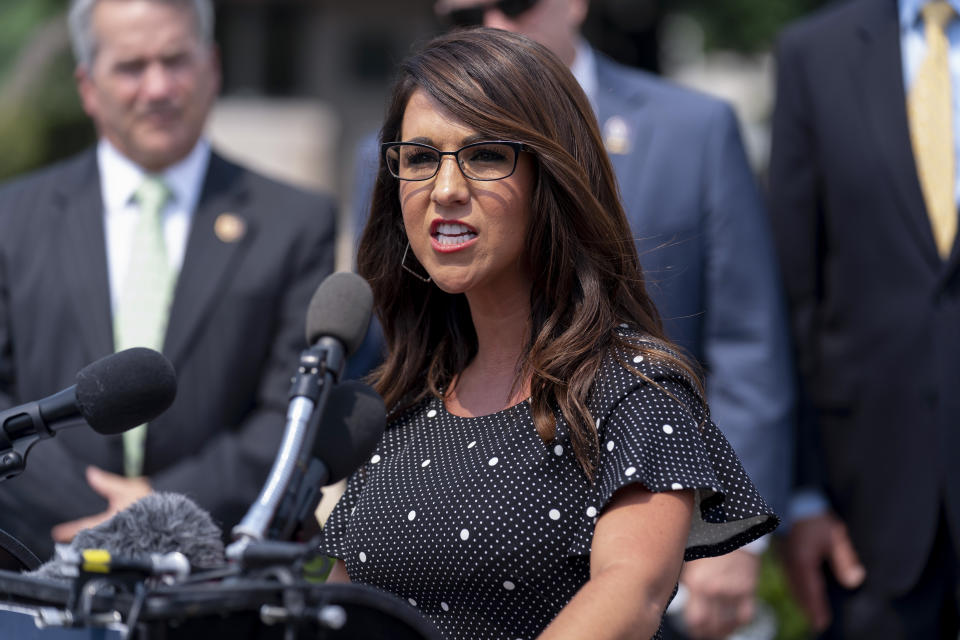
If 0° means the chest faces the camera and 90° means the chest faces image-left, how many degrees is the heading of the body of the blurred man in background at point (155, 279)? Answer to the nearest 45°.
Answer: approximately 0°

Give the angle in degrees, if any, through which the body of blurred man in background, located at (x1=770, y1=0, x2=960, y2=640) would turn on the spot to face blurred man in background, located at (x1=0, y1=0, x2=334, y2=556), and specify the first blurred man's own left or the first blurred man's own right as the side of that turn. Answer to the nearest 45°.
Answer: approximately 90° to the first blurred man's own right

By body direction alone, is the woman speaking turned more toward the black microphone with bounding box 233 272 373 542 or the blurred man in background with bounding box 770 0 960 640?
the black microphone

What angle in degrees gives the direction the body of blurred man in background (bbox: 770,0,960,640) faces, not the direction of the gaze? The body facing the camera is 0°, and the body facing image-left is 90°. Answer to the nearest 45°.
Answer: approximately 0°

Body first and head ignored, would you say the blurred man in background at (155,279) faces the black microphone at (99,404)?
yes

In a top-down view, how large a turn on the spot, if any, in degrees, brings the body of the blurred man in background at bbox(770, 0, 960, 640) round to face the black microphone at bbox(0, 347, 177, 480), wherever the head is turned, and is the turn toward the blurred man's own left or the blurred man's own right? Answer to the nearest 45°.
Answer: approximately 45° to the blurred man's own right

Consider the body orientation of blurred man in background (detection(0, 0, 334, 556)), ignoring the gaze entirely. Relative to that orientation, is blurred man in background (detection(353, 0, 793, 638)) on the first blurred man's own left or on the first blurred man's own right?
on the first blurred man's own left

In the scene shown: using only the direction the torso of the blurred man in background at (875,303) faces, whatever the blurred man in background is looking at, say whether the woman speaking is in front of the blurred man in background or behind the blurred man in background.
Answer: in front

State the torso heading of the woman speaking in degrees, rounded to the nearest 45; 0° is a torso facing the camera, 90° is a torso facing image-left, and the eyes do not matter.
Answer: approximately 45°

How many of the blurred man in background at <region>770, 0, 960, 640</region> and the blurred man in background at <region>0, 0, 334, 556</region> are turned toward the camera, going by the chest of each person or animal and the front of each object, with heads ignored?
2
